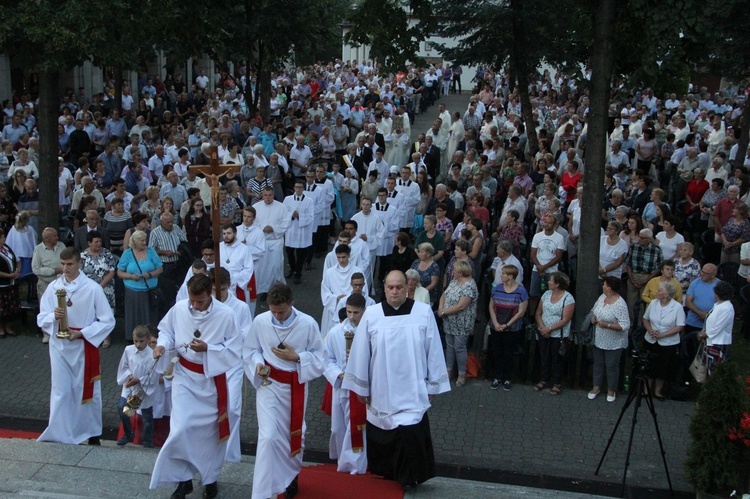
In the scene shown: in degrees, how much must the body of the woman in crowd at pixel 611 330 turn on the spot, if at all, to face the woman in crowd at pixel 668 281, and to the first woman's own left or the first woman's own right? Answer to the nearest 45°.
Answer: approximately 180°

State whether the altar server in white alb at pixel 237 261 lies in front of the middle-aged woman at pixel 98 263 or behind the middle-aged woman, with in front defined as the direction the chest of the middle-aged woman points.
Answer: in front

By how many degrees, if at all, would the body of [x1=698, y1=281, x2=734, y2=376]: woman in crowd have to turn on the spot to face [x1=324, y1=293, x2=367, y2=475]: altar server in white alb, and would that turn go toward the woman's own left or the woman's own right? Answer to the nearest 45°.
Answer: approximately 45° to the woman's own left

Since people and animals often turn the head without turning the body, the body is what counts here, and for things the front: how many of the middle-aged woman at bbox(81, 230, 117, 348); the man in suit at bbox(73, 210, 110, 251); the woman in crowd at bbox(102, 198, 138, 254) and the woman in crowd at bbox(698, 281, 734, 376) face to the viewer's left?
1

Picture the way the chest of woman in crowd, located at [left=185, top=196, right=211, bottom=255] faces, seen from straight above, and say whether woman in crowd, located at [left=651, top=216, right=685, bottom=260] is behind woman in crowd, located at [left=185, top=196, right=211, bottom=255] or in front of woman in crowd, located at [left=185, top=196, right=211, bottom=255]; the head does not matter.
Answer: in front

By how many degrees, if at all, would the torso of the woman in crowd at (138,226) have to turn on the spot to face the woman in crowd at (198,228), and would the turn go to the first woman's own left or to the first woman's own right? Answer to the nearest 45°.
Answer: approximately 90° to the first woman's own left

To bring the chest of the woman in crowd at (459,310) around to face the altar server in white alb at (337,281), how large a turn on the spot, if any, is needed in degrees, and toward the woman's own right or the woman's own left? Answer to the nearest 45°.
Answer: approximately 45° to the woman's own right

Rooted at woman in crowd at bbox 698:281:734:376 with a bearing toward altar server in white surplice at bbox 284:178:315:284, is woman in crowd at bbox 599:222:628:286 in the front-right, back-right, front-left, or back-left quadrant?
front-right

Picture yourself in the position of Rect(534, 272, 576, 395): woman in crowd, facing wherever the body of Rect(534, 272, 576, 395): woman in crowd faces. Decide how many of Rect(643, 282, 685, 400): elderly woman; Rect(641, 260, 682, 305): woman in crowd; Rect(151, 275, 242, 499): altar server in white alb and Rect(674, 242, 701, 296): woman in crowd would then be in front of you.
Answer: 1

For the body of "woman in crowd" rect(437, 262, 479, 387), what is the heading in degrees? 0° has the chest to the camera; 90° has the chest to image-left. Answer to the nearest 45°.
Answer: approximately 45°

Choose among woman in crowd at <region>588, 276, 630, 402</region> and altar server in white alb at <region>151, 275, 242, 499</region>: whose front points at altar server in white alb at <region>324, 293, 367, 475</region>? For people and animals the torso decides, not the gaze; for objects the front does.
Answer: the woman in crowd

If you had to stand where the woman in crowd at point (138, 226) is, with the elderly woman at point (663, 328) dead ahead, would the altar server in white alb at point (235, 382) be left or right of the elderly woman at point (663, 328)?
right

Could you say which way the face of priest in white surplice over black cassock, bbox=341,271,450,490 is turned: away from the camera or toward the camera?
toward the camera

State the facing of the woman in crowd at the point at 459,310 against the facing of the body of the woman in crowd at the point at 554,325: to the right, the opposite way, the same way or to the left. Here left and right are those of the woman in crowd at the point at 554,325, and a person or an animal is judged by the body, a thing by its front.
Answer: the same way

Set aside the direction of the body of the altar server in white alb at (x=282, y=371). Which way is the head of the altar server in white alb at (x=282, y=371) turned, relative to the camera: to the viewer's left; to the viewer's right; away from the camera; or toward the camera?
toward the camera

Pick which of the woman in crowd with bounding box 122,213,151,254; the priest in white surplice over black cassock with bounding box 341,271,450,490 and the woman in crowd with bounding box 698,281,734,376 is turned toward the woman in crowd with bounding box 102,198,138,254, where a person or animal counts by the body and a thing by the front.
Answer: the woman in crowd with bounding box 698,281,734,376

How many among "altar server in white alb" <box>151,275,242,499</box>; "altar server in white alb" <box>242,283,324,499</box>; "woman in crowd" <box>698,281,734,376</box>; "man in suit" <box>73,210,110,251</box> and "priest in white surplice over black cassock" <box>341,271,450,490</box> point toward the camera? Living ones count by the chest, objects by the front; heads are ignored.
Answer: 4

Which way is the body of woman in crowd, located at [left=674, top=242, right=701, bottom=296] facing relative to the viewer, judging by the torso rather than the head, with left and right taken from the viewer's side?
facing the viewer and to the left of the viewer
